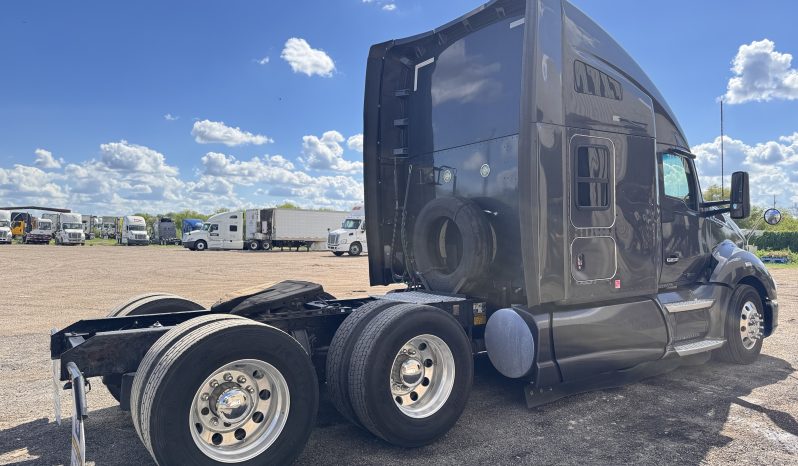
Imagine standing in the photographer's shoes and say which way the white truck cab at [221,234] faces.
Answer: facing to the left of the viewer

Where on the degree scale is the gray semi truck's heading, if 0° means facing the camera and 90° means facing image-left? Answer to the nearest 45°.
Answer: approximately 225°

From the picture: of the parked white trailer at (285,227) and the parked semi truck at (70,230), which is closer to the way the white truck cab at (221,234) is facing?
the parked semi truck

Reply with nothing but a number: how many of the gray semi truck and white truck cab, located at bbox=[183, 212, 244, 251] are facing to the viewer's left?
1

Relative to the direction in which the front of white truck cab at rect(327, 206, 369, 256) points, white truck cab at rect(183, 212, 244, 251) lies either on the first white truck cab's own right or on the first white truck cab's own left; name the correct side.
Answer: on the first white truck cab's own right

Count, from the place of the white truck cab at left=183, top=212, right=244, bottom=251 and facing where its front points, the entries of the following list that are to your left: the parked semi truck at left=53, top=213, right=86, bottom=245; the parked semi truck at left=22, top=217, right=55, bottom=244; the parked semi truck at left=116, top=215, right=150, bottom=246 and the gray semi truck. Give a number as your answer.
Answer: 1

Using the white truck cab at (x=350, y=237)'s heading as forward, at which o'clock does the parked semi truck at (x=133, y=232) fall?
The parked semi truck is roughly at 3 o'clock from the white truck cab.

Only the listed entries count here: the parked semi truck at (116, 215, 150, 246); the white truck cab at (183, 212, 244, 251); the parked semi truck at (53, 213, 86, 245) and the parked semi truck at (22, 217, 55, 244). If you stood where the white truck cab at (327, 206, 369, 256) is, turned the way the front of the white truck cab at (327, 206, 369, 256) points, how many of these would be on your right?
4

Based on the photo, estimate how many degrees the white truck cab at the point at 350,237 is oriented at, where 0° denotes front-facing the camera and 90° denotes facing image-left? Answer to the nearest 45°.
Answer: approximately 45°

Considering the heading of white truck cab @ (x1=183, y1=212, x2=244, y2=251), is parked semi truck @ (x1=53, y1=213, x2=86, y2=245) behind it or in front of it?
in front

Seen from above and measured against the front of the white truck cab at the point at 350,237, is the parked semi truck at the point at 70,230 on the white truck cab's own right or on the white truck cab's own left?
on the white truck cab's own right

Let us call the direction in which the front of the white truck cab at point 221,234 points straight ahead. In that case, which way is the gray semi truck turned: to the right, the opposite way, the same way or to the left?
the opposite way

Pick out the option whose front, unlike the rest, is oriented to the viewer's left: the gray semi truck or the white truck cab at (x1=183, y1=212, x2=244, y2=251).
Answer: the white truck cab

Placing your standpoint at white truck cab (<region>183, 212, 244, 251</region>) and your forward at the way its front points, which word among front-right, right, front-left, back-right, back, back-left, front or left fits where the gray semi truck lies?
left

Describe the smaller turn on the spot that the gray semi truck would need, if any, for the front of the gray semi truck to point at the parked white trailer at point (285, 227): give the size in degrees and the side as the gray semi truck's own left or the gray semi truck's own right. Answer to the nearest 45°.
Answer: approximately 45° to the gray semi truck's own left

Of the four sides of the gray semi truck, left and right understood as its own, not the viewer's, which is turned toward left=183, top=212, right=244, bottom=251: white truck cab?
left
